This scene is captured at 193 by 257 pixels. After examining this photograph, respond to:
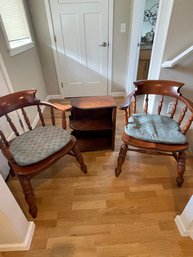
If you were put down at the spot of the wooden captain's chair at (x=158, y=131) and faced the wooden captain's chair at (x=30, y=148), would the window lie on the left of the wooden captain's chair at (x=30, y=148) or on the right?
right

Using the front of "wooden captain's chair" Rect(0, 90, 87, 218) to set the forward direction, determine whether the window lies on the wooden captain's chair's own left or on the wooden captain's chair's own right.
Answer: on the wooden captain's chair's own left

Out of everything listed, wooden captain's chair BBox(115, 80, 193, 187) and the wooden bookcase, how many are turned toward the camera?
2

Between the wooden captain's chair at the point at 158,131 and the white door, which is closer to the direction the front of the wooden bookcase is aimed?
the wooden captain's chair

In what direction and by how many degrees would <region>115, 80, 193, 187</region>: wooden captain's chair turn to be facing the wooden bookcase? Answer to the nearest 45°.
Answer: approximately 90° to its right

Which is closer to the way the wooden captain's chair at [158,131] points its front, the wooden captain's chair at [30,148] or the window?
the wooden captain's chair

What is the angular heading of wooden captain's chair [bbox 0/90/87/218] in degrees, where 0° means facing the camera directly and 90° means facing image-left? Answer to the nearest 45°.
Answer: approximately 315°

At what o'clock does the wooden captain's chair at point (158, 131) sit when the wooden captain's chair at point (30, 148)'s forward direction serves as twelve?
the wooden captain's chair at point (158, 131) is roughly at 11 o'clock from the wooden captain's chair at point (30, 148).

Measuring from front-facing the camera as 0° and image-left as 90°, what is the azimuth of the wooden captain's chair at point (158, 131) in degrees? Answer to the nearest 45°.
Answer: approximately 0°

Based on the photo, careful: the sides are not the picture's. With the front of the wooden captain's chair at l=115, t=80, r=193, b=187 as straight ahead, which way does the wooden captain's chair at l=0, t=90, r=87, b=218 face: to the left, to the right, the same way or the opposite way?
to the left
